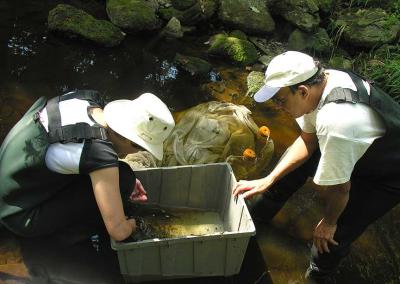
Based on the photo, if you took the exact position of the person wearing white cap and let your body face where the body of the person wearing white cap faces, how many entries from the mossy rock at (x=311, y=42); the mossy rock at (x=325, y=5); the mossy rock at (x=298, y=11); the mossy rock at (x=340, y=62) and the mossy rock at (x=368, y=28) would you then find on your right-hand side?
5

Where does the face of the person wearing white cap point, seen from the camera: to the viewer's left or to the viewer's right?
to the viewer's left

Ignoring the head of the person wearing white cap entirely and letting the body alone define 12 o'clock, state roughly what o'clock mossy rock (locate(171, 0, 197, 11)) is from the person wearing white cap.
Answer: The mossy rock is roughly at 2 o'clock from the person wearing white cap.

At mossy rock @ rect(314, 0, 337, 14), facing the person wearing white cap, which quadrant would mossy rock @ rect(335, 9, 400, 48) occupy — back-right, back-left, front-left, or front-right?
front-left

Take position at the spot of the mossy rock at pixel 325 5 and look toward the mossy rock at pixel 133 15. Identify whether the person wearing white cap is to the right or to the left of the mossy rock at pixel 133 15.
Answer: left

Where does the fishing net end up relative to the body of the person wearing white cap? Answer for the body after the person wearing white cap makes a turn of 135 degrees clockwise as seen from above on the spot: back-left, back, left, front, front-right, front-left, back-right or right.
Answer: left

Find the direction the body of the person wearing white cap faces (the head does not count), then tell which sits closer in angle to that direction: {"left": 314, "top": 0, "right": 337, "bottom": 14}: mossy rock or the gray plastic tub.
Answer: the gray plastic tub

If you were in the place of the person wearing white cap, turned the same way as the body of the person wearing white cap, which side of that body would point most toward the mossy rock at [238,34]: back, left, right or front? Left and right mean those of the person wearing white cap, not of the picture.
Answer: right

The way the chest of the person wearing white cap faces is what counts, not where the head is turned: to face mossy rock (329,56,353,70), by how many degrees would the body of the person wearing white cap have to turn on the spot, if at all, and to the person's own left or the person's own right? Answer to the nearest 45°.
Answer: approximately 90° to the person's own right

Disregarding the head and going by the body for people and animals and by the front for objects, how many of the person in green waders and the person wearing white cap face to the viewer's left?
1

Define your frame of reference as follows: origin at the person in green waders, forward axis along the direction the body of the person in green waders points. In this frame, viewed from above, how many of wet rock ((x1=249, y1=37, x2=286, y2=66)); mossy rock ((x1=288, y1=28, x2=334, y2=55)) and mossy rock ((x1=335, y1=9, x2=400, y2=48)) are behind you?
0

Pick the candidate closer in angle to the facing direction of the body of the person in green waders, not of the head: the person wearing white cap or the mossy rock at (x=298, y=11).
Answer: the person wearing white cap

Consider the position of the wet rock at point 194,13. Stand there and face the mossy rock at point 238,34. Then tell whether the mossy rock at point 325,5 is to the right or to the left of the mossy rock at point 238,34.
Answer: left

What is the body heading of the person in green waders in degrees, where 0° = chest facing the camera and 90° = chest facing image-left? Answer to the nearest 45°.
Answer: approximately 270°

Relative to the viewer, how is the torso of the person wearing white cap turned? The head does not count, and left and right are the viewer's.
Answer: facing to the left of the viewer

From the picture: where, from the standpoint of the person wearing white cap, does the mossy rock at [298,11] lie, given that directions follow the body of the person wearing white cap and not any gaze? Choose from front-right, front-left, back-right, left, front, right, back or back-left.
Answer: right
